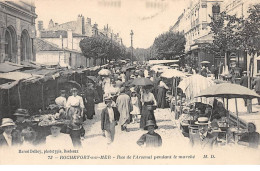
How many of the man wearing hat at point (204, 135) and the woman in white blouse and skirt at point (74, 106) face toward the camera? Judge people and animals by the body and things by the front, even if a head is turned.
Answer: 2

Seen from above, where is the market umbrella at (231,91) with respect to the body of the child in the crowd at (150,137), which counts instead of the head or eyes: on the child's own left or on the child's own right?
on the child's own left

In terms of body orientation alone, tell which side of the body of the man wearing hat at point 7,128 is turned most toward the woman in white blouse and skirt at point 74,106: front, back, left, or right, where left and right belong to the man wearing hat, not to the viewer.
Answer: left

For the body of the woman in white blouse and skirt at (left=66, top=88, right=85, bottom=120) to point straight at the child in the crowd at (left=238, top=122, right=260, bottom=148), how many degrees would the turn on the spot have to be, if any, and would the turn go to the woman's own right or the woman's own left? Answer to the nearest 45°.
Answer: approximately 45° to the woman's own left

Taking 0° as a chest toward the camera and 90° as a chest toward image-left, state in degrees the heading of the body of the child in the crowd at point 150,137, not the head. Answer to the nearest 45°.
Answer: approximately 0°

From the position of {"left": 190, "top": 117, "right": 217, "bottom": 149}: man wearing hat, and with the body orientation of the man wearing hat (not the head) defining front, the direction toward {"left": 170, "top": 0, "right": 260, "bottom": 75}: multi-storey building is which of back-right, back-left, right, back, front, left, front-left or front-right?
back

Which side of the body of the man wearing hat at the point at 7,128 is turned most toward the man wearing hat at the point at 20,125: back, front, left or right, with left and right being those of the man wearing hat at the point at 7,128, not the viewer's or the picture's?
left

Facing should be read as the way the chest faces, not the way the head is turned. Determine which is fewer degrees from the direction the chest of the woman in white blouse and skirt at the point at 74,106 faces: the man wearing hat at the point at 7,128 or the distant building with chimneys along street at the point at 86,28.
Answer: the man wearing hat

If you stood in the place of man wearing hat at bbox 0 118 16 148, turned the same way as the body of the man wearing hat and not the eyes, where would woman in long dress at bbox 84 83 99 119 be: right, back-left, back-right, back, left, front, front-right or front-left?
left

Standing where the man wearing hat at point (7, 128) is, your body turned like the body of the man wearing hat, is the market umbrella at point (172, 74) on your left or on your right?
on your left

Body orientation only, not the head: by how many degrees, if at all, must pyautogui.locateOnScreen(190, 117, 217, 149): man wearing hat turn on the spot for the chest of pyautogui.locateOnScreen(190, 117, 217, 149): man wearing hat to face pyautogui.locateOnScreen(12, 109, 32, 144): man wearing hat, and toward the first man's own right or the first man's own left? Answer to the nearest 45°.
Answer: approximately 90° to the first man's own right
